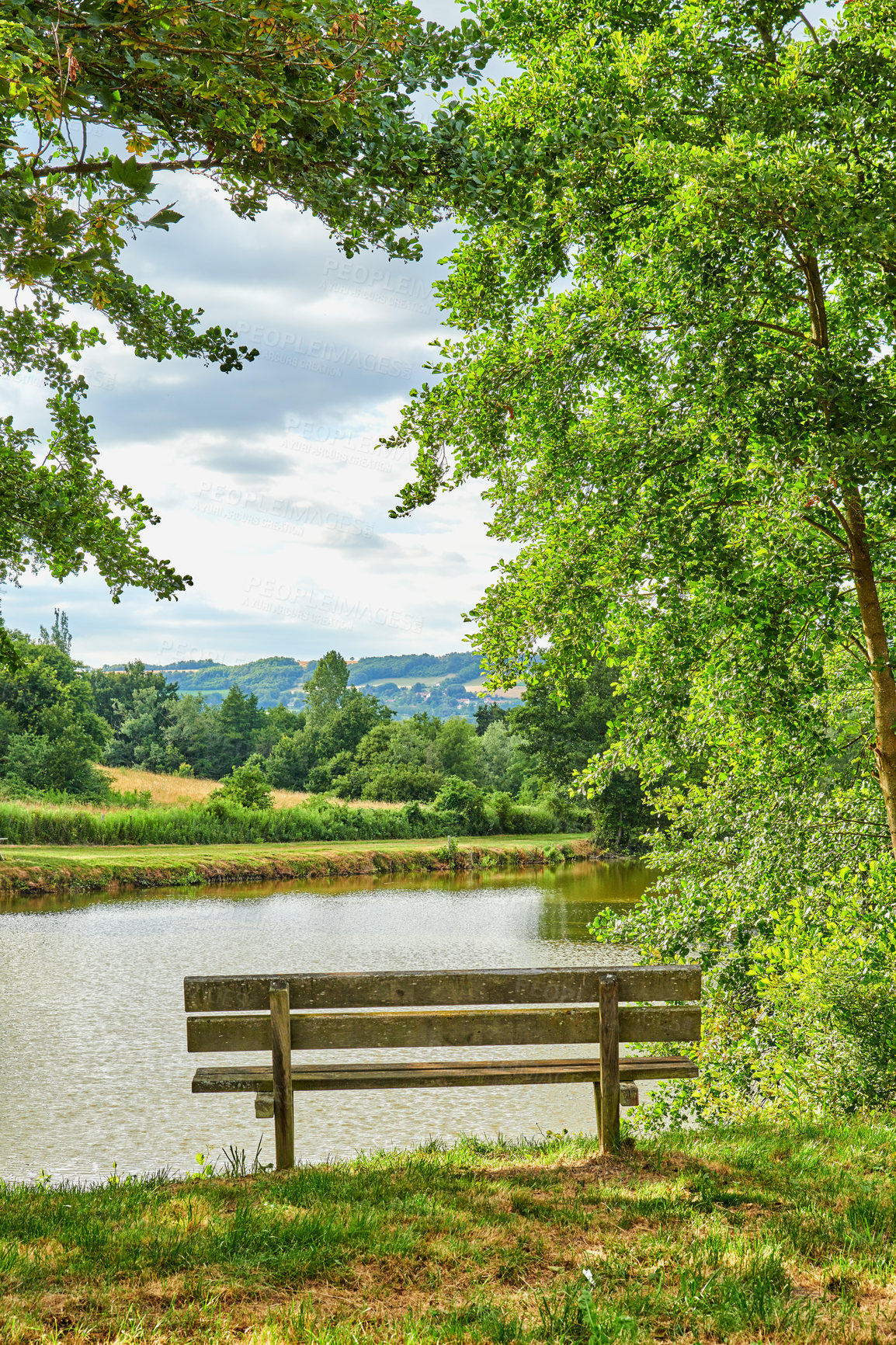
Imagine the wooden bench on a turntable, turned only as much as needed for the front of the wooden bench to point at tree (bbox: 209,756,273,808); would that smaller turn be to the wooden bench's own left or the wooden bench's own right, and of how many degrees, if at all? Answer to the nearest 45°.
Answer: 0° — it already faces it

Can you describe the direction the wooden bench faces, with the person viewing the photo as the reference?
facing away from the viewer
